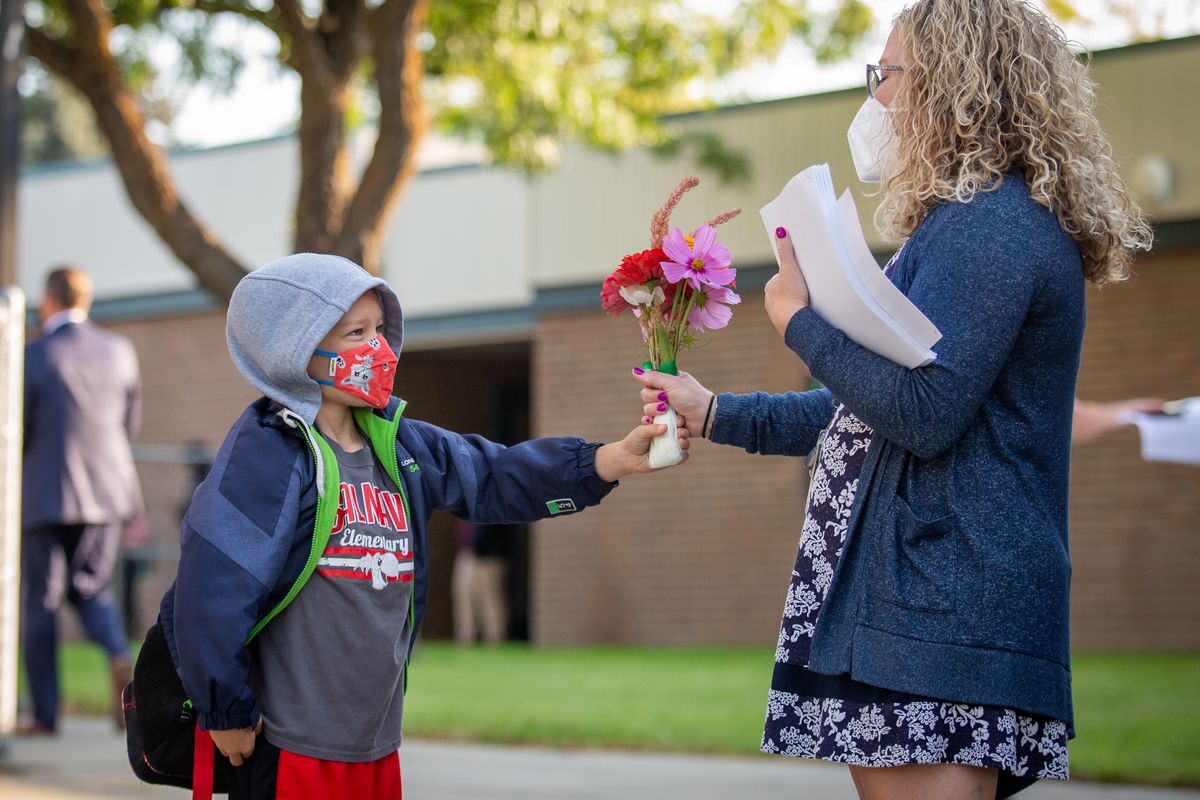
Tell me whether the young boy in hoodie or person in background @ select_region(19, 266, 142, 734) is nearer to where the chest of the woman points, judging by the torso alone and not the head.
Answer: the young boy in hoodie

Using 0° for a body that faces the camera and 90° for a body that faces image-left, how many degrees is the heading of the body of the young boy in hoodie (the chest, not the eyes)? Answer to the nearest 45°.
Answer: approximately 315°

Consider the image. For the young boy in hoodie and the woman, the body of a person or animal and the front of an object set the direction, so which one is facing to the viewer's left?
the woman

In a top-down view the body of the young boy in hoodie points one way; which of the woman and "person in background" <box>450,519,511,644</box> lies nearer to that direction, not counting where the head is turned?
the woman

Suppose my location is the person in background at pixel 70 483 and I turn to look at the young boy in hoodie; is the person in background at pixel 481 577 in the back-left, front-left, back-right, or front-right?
back-left

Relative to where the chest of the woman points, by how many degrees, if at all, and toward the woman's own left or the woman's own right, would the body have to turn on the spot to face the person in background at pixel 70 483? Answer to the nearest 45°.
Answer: approximately 45° to the woman's own right

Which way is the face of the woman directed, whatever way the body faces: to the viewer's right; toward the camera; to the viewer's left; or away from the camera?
to the viewer's left

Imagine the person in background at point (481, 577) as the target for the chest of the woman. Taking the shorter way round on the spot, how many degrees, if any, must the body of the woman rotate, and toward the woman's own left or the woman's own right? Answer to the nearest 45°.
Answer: approximately 90° to the woman's own right

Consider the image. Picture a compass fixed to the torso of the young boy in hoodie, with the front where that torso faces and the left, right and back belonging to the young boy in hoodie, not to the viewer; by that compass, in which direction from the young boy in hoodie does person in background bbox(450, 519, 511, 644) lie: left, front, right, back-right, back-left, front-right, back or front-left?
back-left

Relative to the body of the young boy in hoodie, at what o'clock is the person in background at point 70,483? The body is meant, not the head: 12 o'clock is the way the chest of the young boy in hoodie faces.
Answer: The person in background is roughly at 7 o'clock from the young boy in hoodie.

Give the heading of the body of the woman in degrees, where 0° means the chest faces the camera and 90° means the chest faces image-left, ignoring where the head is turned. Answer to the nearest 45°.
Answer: approximately 90°

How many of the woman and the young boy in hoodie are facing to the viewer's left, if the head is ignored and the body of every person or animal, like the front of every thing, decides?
1
